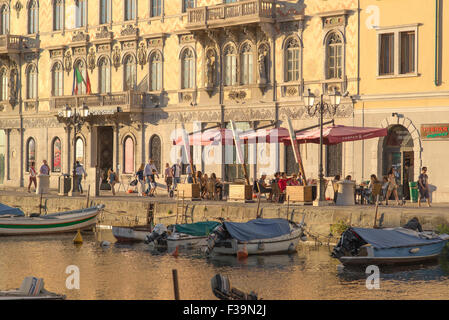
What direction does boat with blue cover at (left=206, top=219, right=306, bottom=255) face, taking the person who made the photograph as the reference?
facing away from the viewer and to the right of the viewer

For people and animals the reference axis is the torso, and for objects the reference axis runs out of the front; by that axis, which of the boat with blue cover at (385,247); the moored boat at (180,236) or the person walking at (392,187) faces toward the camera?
the person walking

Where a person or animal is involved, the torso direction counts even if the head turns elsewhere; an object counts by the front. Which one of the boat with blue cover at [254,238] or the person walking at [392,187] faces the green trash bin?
the boat with blue cover

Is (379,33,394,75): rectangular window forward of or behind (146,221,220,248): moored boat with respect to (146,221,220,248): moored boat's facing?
forward

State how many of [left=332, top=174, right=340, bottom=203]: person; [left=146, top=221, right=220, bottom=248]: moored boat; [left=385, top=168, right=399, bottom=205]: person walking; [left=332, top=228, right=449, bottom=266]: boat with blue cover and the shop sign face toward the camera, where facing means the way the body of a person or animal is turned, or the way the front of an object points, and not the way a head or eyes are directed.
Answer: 2

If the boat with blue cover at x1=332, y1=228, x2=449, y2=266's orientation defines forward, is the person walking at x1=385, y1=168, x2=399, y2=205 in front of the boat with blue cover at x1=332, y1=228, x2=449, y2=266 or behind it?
in front

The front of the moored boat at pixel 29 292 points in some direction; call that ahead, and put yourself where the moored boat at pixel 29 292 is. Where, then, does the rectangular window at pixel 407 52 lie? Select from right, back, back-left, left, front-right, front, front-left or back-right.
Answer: front-left

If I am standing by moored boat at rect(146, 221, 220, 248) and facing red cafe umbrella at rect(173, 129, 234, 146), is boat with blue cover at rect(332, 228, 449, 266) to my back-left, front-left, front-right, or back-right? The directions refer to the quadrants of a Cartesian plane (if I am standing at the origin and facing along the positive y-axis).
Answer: back-right

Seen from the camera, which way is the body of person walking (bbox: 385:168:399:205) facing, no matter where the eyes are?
toward the camera

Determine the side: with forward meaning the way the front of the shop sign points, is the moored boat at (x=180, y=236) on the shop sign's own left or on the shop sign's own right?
on the shop sign's own right

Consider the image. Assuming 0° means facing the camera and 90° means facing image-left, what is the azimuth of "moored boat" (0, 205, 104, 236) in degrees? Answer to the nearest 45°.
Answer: approximately 270°

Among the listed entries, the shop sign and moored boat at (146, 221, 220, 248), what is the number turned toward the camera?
1

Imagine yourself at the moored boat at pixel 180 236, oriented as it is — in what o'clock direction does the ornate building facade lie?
The ornate building facade is roughly at 10 o'clock from the moored boat.

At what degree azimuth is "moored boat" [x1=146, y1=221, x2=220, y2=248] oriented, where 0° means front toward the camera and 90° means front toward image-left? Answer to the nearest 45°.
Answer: approximately 270°
